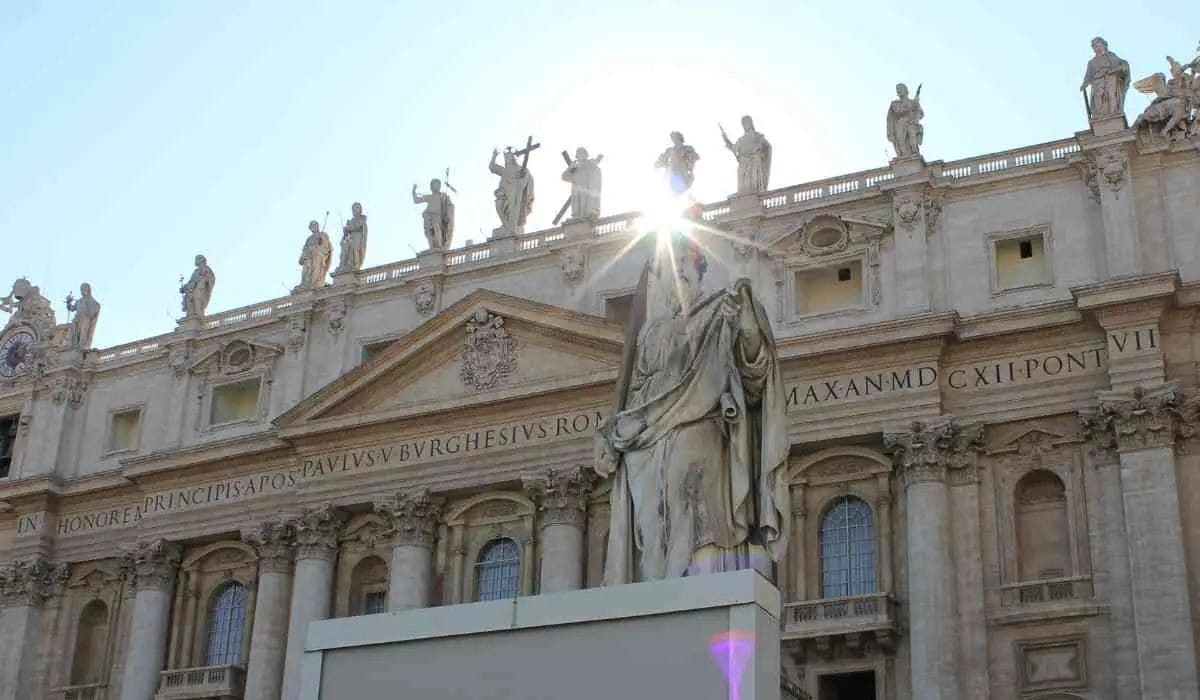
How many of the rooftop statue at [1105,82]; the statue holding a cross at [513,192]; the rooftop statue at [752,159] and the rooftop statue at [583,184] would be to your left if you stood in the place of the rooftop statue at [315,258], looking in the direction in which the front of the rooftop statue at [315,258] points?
4

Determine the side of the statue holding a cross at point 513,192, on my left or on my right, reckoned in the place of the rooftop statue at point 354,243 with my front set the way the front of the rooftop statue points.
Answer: on my left

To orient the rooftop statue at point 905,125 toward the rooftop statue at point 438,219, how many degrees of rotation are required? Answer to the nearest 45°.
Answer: approximately 90° to its right

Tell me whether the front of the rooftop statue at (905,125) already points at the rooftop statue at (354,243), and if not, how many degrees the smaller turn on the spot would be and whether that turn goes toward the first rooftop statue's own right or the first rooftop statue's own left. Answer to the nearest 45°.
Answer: approximately 90° to the first rooftop statue's own right

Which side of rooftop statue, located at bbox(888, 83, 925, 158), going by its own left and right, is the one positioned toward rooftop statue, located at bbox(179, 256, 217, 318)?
right

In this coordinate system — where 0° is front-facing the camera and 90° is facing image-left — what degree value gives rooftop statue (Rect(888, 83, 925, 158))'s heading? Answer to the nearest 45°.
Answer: approximately 0°

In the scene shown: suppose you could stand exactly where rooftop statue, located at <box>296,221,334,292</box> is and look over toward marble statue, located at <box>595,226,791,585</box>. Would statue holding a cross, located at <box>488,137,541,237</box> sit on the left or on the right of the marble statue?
left

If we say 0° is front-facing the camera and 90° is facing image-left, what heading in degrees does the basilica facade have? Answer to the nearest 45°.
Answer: approximately 45°
